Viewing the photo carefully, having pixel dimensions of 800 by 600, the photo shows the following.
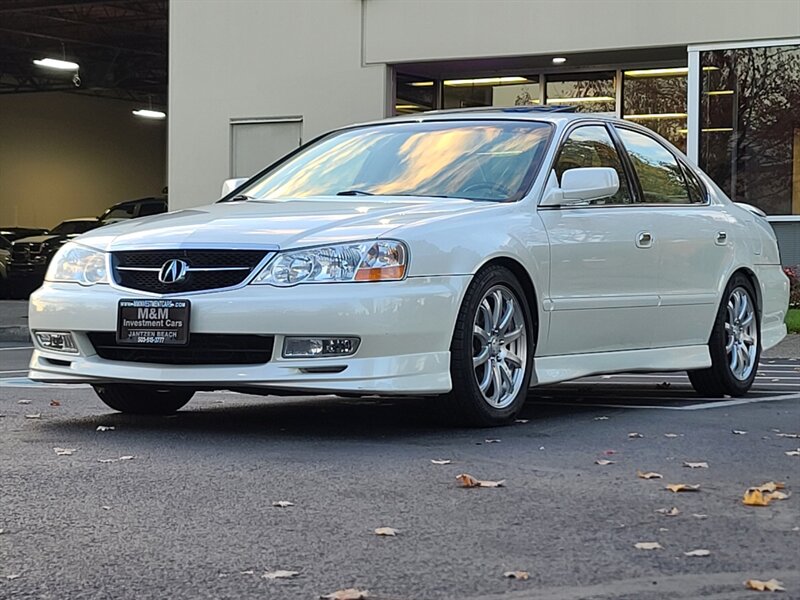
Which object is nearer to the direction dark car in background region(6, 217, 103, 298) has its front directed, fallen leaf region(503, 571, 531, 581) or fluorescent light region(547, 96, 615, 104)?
the fallen leaf

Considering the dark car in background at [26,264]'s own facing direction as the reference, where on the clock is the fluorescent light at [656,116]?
The fluorescent light is roughly at 9 o'clock from the dark car in background.

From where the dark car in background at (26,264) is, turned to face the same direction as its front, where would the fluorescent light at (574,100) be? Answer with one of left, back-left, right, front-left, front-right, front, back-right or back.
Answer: left

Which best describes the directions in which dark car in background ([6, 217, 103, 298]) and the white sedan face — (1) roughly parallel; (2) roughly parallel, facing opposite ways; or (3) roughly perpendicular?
roughly parallel

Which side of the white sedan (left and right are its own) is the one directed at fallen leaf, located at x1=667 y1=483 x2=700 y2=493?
left

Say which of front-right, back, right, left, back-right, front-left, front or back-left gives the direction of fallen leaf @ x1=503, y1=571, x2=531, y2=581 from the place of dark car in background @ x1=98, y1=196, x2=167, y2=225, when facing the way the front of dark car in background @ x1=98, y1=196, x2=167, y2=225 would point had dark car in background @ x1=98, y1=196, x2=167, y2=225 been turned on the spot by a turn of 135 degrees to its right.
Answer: back

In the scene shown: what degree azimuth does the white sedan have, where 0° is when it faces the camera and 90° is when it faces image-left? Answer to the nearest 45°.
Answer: approximately 45°

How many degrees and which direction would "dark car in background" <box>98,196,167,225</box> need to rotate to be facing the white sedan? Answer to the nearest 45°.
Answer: approximately 45° to its left

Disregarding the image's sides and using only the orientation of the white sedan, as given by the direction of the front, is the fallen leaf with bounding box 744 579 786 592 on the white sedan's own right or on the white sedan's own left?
on the white sedan's own left

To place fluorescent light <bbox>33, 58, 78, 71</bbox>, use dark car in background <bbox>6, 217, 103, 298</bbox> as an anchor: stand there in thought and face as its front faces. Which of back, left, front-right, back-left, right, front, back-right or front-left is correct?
back-right

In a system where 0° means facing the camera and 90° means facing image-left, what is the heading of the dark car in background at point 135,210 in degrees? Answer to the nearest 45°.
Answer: approximately 45°

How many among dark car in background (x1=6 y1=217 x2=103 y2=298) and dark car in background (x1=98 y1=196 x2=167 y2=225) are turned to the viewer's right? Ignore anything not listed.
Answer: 0

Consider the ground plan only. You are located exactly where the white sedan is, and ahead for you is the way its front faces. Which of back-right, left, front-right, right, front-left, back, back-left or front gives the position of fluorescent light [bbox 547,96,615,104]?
back-right

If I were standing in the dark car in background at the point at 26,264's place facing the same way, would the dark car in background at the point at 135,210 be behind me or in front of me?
behind

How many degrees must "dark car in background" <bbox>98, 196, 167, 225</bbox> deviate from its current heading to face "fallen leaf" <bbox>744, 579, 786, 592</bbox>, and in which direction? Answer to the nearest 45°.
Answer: approximately 45° to its left

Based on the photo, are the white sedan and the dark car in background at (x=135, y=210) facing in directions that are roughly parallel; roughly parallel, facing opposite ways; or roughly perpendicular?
roughly parallel
